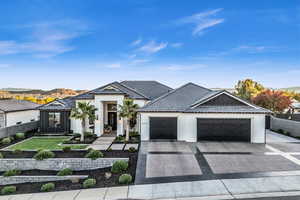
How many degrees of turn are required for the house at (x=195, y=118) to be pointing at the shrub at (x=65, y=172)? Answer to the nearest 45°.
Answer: approximately 45° to its right

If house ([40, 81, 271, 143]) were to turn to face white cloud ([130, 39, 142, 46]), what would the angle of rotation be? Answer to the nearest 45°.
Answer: approximately 135° to its right

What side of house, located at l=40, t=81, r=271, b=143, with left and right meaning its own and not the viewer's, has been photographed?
front

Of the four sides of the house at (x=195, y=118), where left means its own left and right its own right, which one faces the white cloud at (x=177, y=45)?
back

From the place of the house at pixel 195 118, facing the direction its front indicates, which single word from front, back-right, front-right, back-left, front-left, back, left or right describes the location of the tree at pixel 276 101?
back-left

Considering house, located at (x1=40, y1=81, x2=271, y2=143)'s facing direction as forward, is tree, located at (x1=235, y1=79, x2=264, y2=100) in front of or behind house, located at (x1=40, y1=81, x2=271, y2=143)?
behind

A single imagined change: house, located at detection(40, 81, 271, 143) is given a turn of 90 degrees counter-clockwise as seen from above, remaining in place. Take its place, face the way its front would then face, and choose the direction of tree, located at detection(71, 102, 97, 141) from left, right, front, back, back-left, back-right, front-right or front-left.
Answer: back

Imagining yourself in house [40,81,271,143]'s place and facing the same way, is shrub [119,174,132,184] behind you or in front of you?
in front

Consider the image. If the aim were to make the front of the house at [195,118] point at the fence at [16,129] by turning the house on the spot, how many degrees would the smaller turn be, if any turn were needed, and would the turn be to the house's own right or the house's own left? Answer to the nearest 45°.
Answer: approximately 90° to the house's own right

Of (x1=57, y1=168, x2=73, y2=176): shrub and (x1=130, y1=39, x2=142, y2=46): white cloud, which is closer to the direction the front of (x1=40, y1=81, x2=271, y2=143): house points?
the shrub

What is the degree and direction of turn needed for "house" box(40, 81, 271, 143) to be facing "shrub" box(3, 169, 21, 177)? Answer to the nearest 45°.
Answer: approximately 45° to its right
